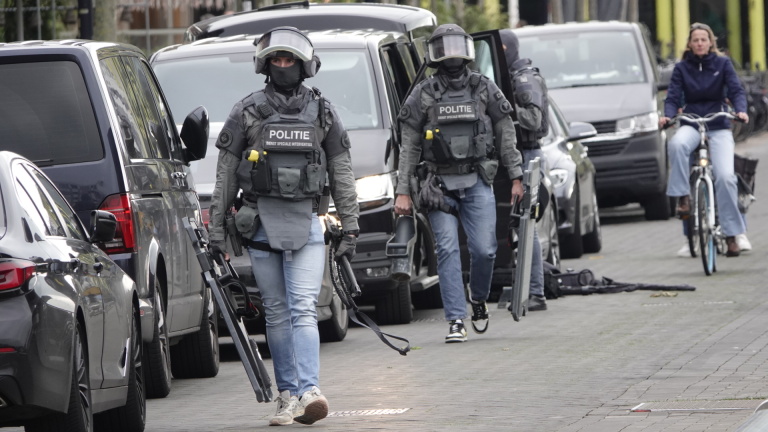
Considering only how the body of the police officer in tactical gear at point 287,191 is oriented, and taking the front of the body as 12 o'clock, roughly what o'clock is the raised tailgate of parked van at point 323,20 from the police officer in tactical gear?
The raised tailgate of parked van is roughly at 6 o'clock from the police officer in tactical gear.

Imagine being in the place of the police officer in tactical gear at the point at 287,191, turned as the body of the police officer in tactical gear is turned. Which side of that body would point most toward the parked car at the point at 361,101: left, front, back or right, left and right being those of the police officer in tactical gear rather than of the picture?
back

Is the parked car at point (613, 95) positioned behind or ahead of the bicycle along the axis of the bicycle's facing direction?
behind

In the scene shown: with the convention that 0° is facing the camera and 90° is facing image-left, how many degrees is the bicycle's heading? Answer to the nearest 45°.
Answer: approximately 0°

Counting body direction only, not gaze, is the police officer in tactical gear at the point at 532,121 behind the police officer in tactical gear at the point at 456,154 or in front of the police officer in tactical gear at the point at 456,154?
behind

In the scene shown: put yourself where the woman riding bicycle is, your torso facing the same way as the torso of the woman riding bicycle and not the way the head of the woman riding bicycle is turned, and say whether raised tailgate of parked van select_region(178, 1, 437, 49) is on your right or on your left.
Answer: on your right
